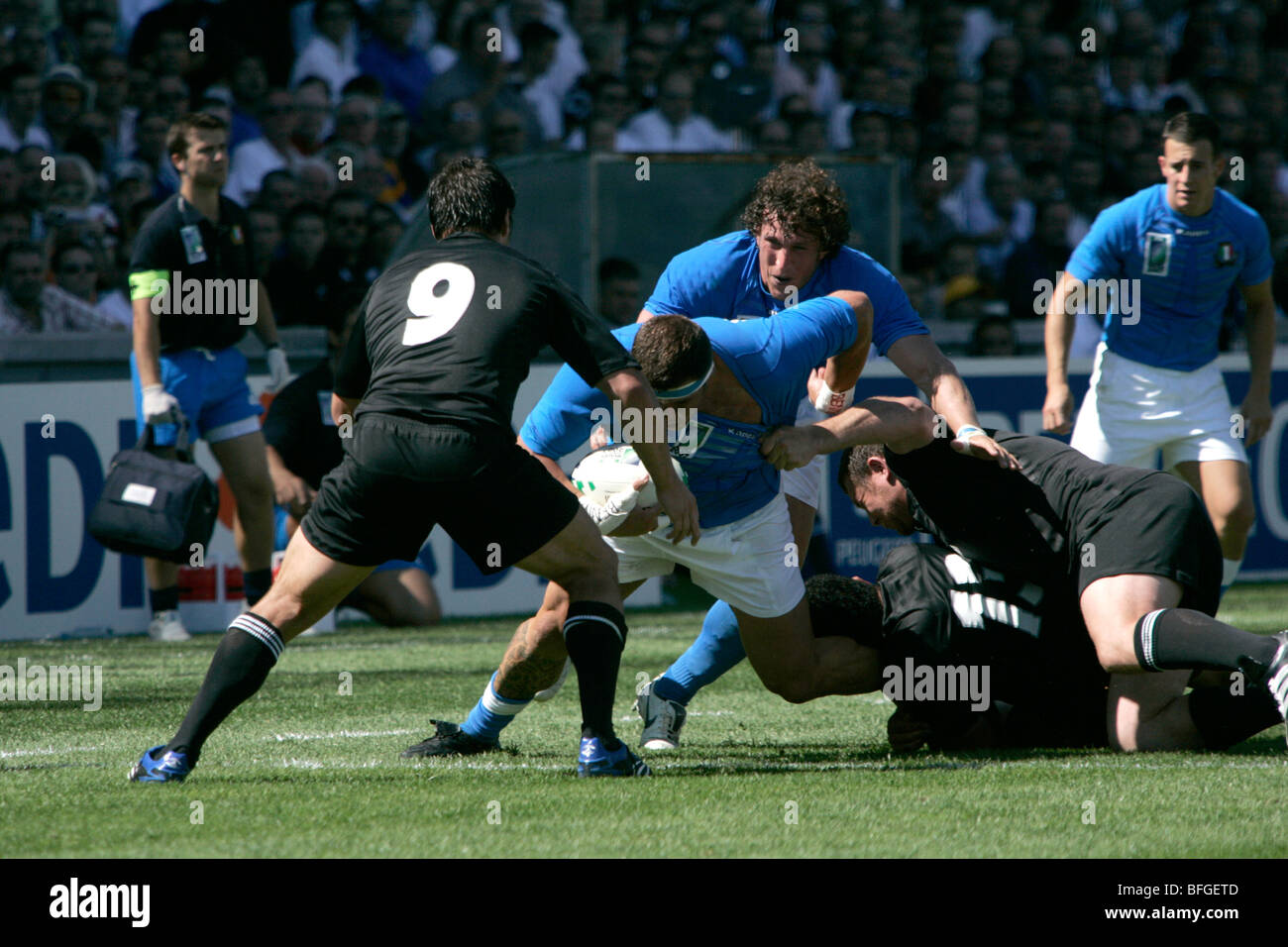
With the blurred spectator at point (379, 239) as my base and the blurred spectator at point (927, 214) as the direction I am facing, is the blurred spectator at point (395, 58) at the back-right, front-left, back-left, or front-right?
front-left

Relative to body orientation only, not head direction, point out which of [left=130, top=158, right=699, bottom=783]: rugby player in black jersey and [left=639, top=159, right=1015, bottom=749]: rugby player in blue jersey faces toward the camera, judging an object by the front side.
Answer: the rugby player in blue jersey

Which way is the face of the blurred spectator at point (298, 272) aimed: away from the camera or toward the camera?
toward the camera

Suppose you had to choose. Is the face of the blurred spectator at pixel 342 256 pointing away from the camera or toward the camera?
toward the camera

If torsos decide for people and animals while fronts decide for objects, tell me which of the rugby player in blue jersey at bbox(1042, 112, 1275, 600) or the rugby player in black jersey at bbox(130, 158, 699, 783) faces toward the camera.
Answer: the rugby player in blue jersey

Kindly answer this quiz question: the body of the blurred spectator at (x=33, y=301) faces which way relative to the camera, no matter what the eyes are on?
toward the camera

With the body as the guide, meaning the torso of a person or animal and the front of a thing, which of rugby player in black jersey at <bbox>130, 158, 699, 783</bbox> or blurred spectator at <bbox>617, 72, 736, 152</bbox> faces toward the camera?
the blurred spectator

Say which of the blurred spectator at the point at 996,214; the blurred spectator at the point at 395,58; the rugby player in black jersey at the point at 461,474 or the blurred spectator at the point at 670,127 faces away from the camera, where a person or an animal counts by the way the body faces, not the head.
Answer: the rugby player in black jersey

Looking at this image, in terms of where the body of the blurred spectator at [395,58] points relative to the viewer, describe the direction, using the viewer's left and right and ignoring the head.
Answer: facing the viewer

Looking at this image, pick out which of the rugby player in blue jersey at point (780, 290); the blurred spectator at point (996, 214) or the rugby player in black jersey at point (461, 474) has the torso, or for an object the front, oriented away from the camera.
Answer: the rugby player in black jersey

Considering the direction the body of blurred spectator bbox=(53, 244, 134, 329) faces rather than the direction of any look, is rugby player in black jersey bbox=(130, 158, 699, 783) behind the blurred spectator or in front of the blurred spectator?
in front

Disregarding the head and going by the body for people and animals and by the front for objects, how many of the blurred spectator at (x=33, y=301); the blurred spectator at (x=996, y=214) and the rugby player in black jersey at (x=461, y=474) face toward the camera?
2

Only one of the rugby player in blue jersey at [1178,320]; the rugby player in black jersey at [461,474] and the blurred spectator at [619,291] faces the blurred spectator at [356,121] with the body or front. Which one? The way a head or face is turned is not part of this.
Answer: the rugby player in black jersey

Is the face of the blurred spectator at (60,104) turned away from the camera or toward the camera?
toward the camera

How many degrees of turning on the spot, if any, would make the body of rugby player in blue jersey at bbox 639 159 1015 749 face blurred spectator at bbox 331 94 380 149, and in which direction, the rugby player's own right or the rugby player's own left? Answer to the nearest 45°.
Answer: approximately 135° to the rugby player's own right
